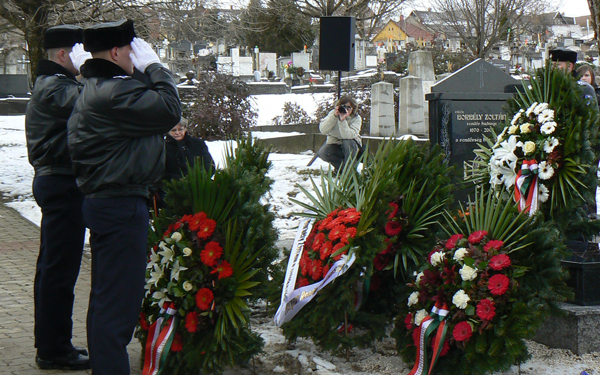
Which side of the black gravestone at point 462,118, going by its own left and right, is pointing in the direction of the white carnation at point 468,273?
front

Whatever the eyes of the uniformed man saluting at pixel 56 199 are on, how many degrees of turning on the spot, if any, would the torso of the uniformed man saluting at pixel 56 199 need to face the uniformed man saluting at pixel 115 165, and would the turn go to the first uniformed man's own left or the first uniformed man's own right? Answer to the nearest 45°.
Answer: approximately 90° to the first uniformed man's own right

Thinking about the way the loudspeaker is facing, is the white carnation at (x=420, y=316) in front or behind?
in front

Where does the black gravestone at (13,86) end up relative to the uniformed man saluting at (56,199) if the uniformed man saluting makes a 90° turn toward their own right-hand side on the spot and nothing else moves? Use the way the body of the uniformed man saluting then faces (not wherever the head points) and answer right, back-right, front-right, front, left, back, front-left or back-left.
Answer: back

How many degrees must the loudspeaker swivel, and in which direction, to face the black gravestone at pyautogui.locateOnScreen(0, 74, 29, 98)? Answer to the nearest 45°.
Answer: approximately 135° to its right

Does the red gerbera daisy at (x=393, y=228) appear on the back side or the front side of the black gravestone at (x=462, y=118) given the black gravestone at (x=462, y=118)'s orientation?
on the front side

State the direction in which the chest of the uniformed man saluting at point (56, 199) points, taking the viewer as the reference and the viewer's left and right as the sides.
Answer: facing to the right of the viewer

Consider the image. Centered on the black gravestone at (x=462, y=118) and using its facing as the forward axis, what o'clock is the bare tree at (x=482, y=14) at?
The bare tree is roughly at 6 o'clock from the black gravestone.

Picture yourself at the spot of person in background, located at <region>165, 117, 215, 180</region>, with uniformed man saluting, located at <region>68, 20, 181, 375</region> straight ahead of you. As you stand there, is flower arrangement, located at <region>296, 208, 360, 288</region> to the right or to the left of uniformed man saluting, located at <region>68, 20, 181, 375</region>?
left

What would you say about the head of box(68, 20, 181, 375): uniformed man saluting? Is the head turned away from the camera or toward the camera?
away from the camera

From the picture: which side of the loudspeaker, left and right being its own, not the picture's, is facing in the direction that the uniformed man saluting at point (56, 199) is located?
front

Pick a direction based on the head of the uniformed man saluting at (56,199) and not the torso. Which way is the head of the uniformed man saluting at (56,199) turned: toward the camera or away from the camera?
away from the camera

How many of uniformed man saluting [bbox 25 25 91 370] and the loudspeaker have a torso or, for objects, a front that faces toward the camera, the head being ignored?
1
